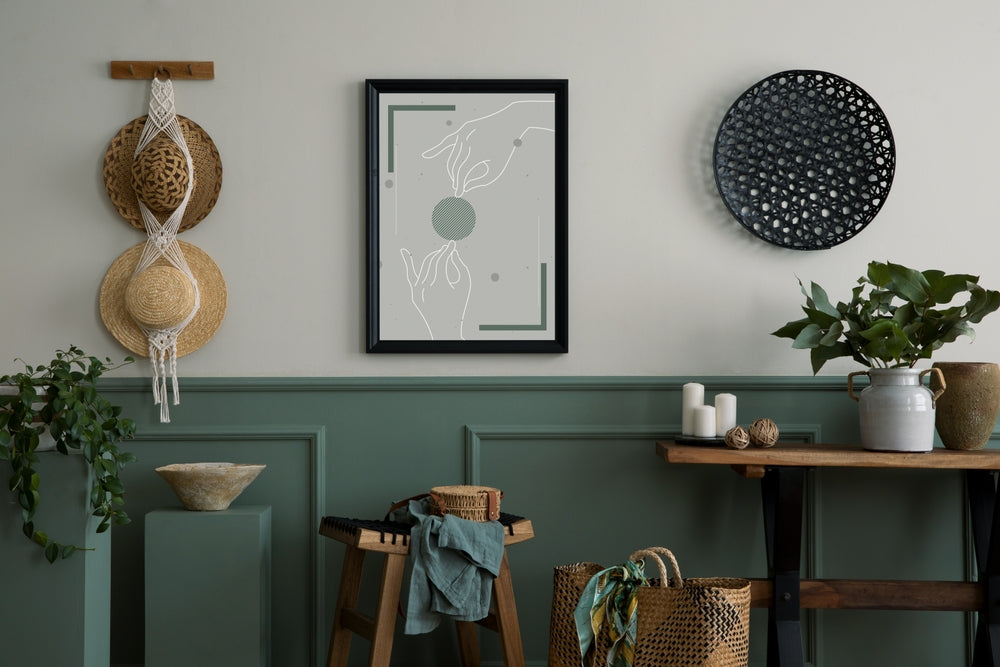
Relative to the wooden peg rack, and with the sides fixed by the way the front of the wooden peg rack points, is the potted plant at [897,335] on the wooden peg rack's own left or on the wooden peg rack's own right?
on the wooden peg rack's own left

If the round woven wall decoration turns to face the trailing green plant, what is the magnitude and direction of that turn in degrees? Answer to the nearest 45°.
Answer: approximately 45° to its right

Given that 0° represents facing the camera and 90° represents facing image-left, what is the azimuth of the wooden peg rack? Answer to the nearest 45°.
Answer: approximately 0°

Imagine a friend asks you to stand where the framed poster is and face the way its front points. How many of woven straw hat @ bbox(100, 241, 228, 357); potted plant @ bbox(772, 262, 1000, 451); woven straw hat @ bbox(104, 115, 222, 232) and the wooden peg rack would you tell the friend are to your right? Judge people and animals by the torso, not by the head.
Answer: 3

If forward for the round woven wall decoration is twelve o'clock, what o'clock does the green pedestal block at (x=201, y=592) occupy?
The green pedestal block is roughly at 2 o'clock from the round woven wall decoration.

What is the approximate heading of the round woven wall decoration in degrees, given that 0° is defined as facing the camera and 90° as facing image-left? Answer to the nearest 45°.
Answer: approximately 0°
